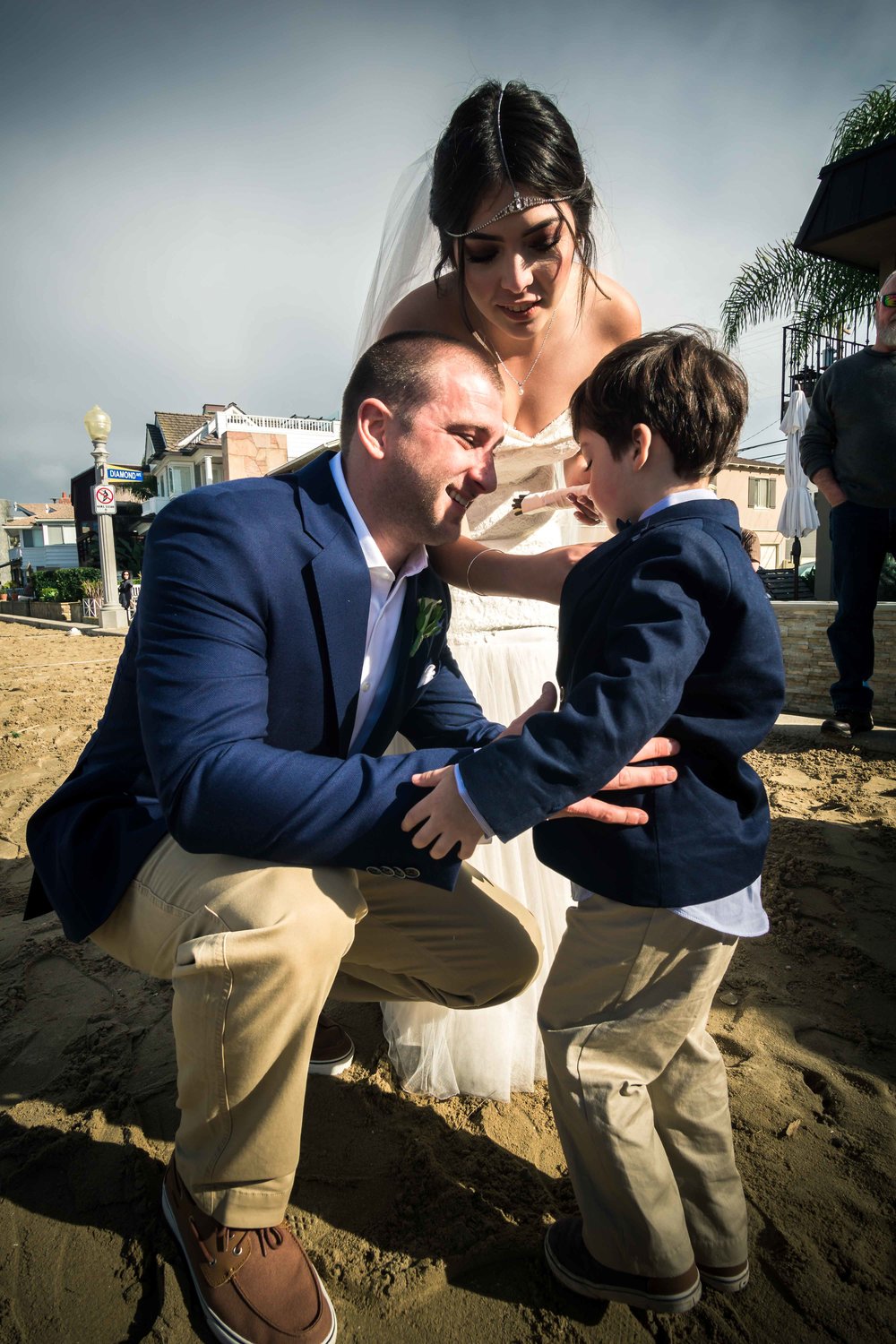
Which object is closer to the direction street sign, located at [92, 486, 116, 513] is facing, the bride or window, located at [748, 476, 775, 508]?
the bride

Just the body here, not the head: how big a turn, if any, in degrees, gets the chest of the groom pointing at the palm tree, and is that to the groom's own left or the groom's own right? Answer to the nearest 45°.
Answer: approximately 90° to the groom's own left

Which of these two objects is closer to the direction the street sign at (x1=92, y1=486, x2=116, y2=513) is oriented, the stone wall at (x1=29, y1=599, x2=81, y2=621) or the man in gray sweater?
the man in gray sweater

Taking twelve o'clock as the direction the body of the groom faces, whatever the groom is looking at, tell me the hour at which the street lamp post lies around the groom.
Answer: The street lamp post is roughly at 7 o'clock from the groom.

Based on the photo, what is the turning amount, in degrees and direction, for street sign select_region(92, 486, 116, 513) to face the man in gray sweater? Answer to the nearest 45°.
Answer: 0° — it already faces them

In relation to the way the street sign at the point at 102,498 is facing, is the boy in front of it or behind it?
in front

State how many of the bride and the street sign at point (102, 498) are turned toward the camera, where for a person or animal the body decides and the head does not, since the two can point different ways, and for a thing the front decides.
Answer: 2

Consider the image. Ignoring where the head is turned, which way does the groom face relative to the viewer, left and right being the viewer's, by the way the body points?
facing the viewer and to the right of the viewer

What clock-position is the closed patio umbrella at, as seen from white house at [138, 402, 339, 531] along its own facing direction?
The closed patio umbrella is roughly at 10 o'clock from the white house.

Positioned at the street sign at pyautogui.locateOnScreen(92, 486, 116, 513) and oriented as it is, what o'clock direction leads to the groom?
The groom is roughly at 12 o'clock from the street sign.

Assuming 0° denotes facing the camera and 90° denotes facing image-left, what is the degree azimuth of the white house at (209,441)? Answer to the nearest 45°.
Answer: approximately 45°

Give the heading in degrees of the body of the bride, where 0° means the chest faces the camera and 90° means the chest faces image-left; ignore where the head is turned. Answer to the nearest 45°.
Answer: approximately 0°

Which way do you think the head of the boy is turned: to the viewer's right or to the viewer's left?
to the viewer's left

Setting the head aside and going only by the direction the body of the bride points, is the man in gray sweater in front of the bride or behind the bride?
behind
